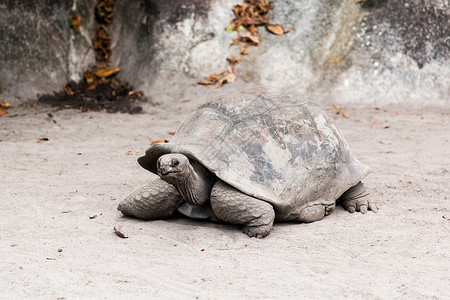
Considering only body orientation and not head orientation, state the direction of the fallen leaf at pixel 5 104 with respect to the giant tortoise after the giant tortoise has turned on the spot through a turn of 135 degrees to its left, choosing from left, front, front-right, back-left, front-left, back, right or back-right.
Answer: back-left

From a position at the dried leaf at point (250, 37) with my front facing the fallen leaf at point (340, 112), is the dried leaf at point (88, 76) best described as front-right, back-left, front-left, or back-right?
back-right

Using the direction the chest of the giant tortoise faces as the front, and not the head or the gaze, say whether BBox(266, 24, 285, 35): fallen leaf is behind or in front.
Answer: behind

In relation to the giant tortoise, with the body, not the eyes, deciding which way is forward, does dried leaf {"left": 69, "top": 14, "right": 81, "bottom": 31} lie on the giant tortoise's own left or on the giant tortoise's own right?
on the giant tortoise's own right

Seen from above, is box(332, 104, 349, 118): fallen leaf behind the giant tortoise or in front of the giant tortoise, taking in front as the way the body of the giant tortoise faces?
behind

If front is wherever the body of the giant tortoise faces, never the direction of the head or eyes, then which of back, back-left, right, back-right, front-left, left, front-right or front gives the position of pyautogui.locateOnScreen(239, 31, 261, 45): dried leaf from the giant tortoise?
back-right

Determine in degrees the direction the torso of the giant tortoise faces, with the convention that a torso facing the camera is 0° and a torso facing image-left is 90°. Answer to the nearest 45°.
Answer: approximately 45°

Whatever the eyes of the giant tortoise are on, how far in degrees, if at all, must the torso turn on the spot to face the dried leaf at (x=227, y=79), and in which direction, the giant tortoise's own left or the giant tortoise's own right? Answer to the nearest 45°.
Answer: approximately 135° to the giant tortoise's own right

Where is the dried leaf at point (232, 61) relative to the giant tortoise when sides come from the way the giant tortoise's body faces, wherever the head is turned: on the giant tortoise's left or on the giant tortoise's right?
on the giant tortoise's right
